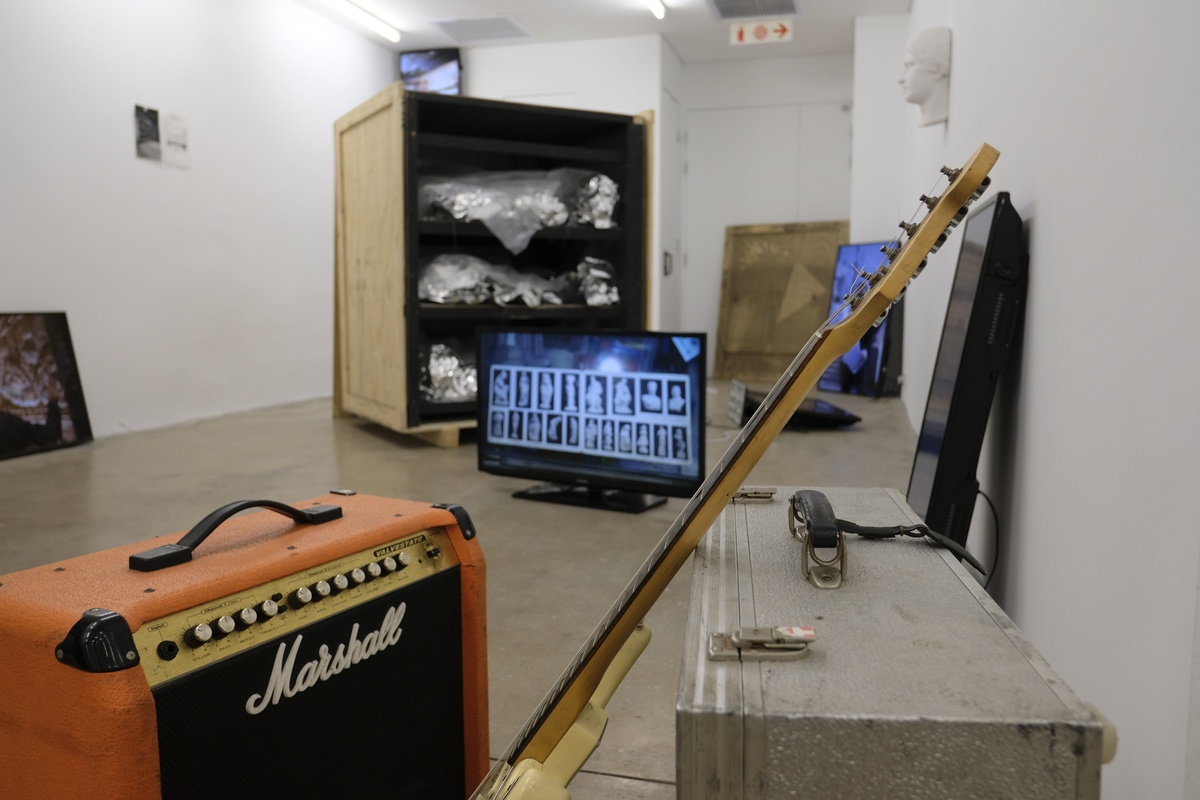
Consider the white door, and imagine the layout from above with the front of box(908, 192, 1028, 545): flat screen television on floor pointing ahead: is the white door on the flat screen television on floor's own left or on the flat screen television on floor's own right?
on the flat screen television on floor's own right

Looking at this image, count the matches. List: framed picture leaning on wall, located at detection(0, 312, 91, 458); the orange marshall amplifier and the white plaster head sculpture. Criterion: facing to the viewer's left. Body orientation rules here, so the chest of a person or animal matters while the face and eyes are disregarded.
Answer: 1

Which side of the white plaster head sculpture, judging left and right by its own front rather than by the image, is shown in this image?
left

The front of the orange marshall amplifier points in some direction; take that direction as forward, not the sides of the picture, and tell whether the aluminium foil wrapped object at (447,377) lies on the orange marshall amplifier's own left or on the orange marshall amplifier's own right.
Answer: on the orange marshall amplifier's own left

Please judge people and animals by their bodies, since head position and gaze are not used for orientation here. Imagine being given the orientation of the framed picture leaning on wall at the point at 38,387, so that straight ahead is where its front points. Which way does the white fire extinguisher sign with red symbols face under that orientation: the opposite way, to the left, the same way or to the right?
to the right

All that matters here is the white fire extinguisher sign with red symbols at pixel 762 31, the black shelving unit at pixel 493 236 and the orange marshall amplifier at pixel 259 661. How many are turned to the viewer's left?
0

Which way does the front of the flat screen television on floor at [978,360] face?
to the viewer's left

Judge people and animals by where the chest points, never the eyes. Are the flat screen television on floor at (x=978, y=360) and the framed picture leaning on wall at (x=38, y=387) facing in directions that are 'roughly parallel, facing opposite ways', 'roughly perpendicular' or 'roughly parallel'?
roughly parallel, facing opposite ways

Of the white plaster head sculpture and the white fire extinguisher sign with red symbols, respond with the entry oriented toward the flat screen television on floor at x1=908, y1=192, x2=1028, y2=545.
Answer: the white fire extinguisher sign with red symbols

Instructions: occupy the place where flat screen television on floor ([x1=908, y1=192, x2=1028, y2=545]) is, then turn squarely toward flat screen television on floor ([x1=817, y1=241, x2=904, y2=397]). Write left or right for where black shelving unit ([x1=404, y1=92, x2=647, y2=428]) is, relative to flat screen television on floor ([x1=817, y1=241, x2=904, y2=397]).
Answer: left

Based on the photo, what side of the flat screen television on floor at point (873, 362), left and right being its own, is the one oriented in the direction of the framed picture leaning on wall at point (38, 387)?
front

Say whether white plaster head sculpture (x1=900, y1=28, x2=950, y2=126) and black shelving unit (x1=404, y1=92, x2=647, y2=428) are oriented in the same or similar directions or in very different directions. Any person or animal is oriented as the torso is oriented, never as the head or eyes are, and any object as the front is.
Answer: very different directions

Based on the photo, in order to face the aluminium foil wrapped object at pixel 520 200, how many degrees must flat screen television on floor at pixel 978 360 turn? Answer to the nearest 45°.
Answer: approximately 45° to its right

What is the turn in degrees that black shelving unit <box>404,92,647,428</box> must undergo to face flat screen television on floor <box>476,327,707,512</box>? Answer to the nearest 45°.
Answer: approximately 45° to its right

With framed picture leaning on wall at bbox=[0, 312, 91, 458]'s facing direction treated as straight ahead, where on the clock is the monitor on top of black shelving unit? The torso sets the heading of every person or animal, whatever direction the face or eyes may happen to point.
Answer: The monitor on top of black shelving unit is roughly at 9 o'clock from the framed picture leaning on wall.

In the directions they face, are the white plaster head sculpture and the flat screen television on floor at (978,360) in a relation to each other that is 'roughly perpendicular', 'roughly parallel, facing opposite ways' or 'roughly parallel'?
roughly parallel

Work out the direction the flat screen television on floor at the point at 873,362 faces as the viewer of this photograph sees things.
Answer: facing the viewer and to the left of the viewer

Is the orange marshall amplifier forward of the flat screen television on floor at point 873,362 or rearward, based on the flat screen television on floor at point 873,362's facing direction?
forward
